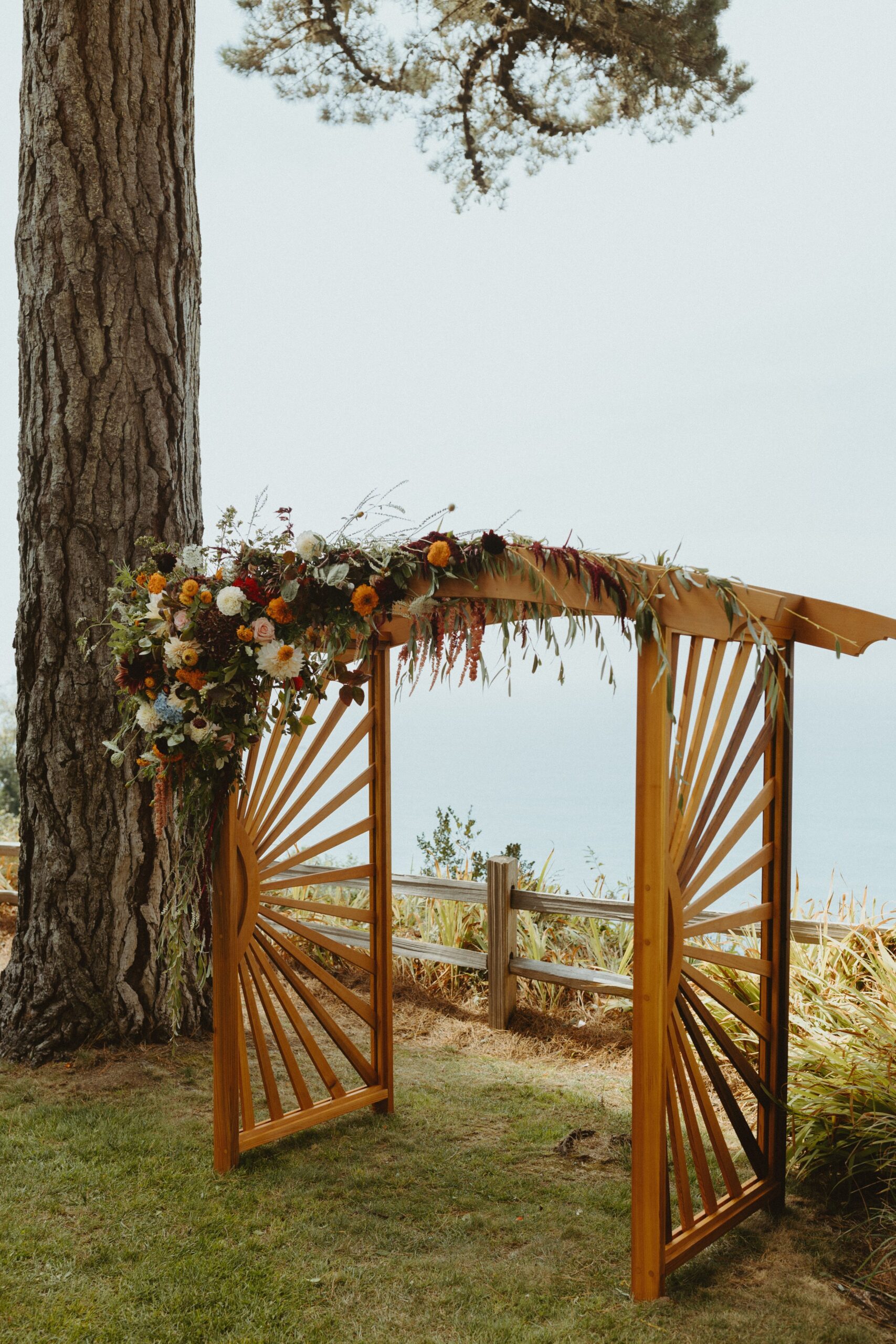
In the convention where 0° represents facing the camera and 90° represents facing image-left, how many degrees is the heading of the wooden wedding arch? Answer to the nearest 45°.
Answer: approximately 45°
